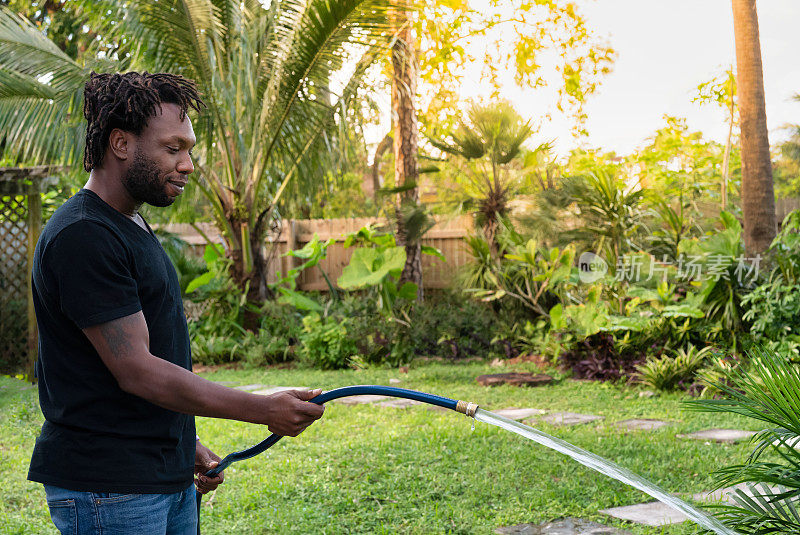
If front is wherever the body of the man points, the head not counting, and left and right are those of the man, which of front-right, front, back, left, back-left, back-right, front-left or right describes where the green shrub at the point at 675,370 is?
front-left

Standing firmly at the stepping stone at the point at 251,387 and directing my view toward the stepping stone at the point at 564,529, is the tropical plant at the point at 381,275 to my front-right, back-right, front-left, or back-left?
back-left

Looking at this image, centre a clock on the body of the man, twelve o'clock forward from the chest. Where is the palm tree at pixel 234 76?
The palm tree is roughly at 9 o'clock from the man.

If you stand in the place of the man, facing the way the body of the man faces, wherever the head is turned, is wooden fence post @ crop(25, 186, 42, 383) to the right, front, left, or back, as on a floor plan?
left

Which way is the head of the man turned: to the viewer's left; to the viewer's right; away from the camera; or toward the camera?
to the viewer's right

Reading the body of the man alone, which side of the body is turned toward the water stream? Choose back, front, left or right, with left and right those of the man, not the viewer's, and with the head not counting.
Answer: front

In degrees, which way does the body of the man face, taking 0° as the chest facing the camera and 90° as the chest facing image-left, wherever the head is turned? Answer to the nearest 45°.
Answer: approximately 270°

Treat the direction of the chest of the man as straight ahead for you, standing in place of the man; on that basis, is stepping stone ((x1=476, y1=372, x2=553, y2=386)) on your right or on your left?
on your left

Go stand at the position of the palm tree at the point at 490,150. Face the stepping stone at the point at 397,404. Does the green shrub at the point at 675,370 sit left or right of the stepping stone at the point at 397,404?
left

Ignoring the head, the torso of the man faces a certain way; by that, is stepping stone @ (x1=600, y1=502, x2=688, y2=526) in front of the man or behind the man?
in front

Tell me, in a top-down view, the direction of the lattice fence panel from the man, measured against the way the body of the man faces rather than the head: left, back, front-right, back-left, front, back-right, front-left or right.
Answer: left

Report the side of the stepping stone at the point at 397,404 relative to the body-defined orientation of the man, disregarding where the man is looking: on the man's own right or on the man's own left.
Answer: on the man's own left
